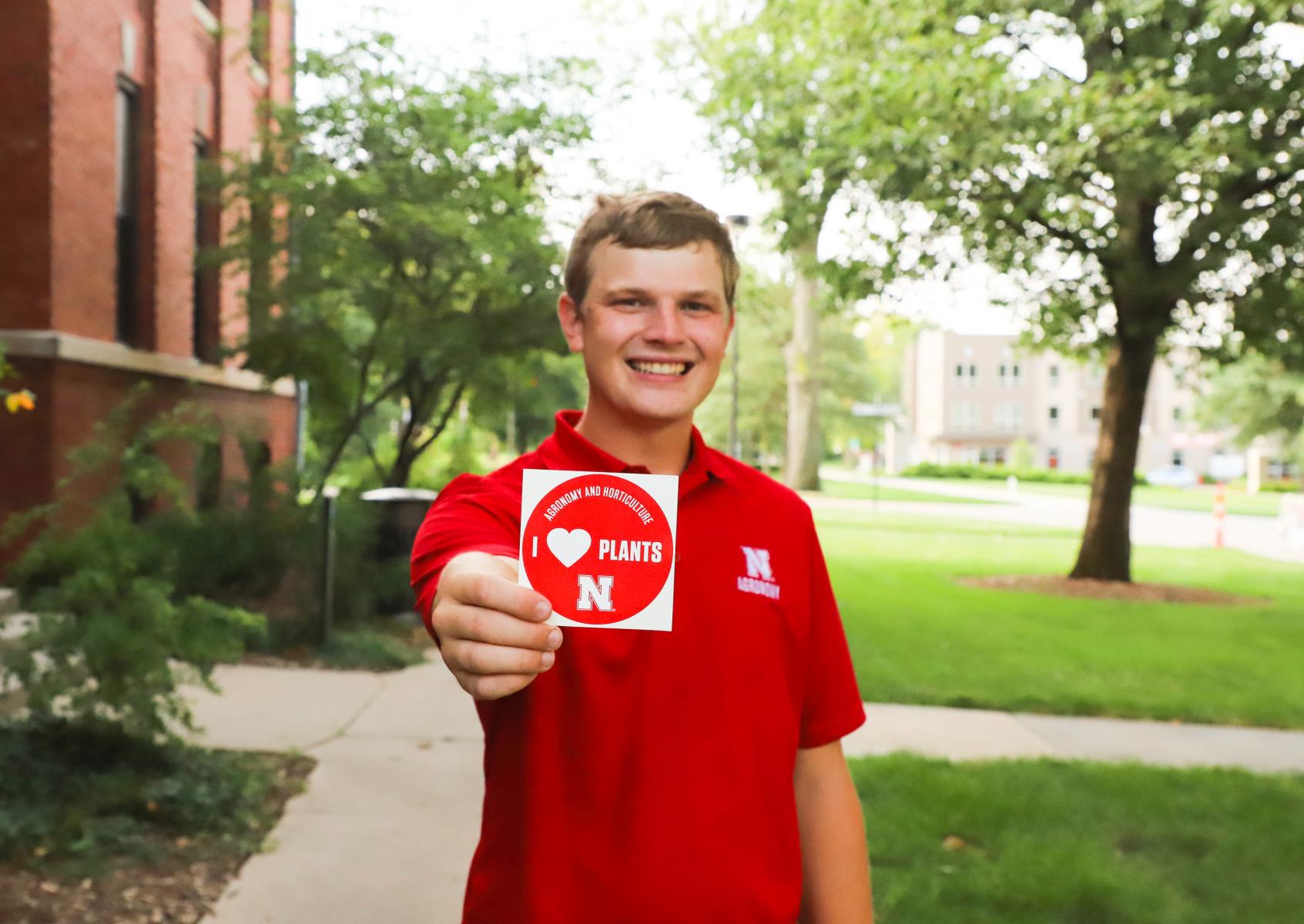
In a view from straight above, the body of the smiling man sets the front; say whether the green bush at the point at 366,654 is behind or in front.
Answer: behind

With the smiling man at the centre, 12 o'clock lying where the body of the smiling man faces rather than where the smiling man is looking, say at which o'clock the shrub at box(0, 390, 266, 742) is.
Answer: The shrub is roughly at 5 o'clock from the smiling man.

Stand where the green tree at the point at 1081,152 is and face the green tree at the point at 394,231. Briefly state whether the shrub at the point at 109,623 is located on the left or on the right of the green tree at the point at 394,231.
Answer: left

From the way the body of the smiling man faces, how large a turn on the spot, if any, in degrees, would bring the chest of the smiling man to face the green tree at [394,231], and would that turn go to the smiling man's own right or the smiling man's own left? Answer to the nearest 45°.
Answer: approximately 180°

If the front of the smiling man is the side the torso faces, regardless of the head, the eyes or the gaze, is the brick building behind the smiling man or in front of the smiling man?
behind

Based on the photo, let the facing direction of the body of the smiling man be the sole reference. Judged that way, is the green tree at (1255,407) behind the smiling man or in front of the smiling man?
behind

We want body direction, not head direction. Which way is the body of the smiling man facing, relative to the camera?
toward the camera

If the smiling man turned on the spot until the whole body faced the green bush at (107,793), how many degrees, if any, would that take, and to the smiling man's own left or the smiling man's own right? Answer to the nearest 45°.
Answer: approximately 135° to the smiling man's own right
